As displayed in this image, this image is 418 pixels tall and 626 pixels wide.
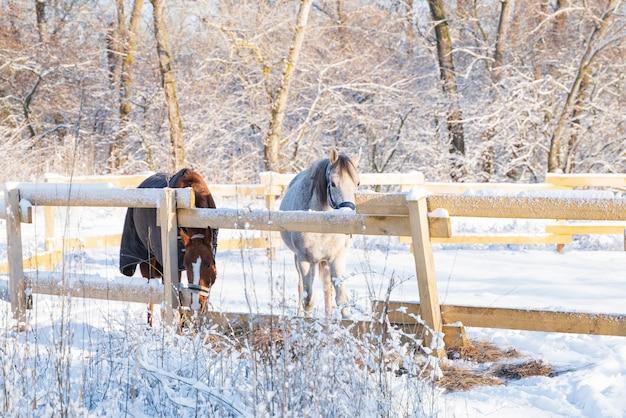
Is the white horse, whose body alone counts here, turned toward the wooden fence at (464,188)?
no

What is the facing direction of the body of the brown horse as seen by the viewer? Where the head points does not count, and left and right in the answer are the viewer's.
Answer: facing the viewer and to the right of the viewer

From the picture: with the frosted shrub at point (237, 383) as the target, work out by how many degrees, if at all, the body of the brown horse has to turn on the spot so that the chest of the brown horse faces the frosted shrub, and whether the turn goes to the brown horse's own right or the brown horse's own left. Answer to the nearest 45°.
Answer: approximately 45° to the brown horse's own right

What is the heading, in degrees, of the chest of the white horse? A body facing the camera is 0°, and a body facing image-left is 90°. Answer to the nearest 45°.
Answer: approximately 315°

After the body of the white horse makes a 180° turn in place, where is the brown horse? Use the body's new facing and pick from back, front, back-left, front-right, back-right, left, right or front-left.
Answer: left
